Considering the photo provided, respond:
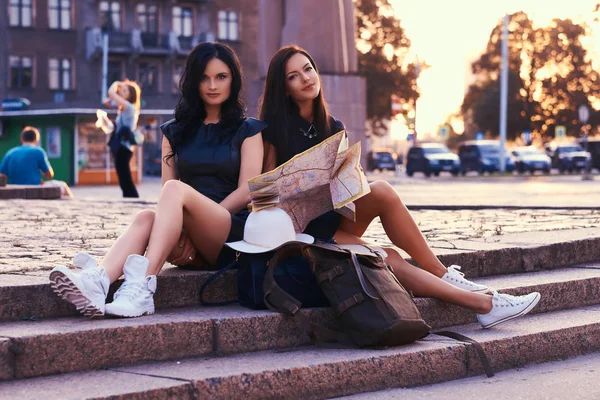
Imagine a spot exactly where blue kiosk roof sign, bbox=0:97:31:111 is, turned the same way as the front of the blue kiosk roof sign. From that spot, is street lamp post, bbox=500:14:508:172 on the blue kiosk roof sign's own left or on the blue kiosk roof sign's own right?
on the blue kiosk roof sign's own left

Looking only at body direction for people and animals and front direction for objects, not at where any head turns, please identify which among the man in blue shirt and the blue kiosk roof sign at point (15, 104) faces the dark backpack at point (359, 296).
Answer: the blue kiosk roof sign

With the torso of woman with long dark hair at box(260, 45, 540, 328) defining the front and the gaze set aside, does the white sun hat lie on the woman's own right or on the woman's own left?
on the woman's own right

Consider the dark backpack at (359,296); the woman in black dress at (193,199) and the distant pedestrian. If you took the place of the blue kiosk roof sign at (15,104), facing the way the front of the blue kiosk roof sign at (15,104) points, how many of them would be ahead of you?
3

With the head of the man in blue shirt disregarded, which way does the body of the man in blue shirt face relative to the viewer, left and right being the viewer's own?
facing away from the viewer and to the right of the viewer

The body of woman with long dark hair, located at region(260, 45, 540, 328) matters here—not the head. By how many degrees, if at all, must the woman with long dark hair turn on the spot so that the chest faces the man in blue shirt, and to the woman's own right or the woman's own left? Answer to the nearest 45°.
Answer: approximately 180°

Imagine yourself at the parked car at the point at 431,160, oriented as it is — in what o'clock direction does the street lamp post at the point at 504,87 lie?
The street lamp post is roughly at 10 o'clock from the parked car.

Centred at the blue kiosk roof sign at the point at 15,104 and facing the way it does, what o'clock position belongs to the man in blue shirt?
The man in blue shirt is roughly at 12 o'clock from the blue kiosk roof sign.

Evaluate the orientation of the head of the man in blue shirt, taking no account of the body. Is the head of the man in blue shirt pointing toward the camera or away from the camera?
away from the camera

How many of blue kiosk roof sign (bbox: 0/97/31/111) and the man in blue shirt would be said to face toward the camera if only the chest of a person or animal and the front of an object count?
1

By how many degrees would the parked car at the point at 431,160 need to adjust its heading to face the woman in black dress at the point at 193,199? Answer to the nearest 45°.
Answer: approximately 45° to its right

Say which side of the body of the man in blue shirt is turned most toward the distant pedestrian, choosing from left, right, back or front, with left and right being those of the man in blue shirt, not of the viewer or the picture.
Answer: right
